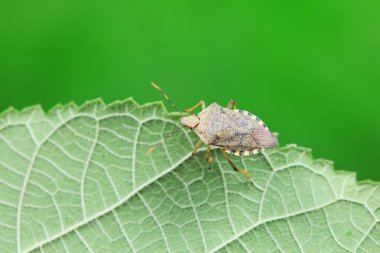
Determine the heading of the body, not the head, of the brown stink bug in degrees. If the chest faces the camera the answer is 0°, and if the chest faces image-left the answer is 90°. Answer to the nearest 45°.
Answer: approximately 90°
